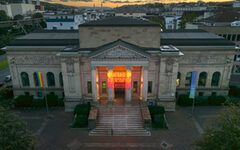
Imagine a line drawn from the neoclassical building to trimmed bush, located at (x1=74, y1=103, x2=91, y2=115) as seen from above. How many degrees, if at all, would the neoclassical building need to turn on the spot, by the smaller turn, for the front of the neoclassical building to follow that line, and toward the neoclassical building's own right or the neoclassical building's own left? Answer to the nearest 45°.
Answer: approximately 45° to the neoclassical building's own right

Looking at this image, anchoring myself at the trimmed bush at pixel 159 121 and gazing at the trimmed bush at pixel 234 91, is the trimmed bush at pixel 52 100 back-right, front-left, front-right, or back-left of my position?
back-left

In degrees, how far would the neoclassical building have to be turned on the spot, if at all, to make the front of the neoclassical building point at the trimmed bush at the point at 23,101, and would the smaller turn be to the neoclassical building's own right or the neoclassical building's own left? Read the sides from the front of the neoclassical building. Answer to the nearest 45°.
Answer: approximately 90° to the neoclassical building's own right

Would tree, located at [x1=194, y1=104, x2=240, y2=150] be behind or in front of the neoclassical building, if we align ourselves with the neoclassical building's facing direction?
in front

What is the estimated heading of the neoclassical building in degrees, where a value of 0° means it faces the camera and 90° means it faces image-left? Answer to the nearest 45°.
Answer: approximately 0°

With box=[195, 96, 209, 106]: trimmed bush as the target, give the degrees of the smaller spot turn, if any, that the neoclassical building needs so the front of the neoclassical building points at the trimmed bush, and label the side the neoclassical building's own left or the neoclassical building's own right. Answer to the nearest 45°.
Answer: approximately 90° to the neoclassical building's own left

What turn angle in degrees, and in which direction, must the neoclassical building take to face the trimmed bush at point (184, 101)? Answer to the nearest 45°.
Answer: approximately 90° to its left

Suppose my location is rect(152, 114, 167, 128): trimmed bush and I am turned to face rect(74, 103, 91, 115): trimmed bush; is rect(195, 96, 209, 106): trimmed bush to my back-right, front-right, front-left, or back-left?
back-right

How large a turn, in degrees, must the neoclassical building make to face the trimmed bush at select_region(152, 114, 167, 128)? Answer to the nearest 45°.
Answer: approximately 45° to its left
